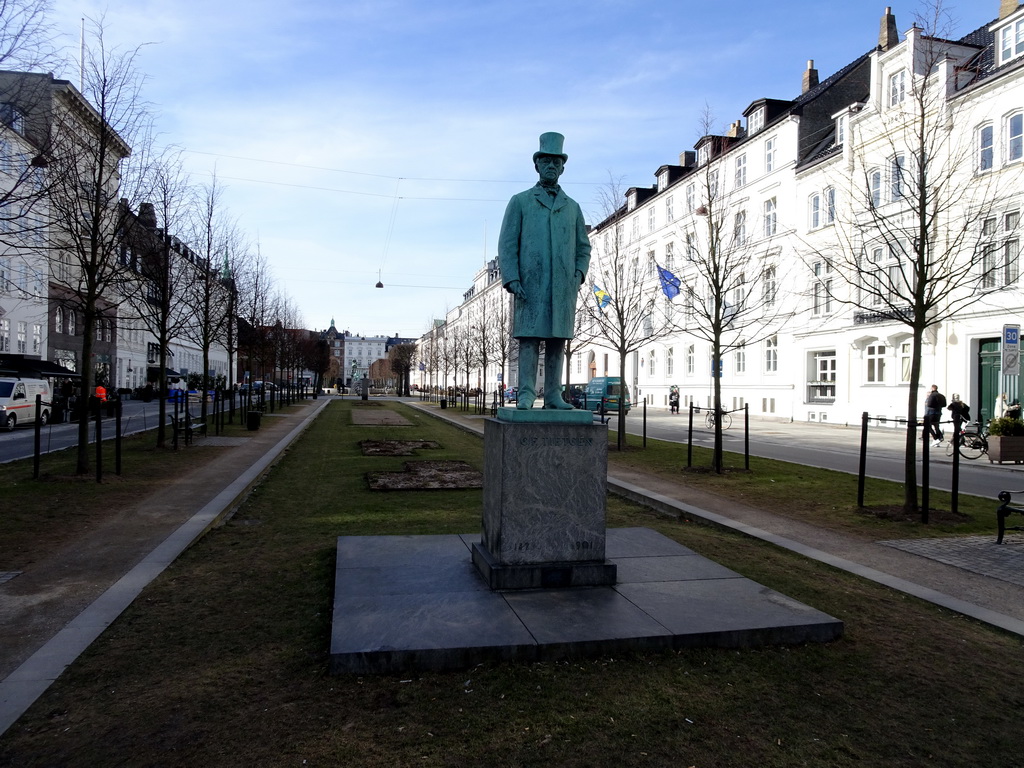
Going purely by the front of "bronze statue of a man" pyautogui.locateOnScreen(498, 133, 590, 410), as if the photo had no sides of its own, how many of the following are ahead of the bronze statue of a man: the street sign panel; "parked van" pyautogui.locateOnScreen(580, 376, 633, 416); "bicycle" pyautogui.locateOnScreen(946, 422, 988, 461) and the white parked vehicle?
0

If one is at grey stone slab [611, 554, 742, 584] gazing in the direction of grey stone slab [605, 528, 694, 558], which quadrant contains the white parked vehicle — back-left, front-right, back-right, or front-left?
front-left

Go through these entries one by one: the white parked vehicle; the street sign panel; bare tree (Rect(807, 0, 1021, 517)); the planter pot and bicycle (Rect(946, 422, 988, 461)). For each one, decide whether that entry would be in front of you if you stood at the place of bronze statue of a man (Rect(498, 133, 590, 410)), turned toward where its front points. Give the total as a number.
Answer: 0

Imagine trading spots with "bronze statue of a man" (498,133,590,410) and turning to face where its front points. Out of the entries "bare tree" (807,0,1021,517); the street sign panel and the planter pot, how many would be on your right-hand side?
0

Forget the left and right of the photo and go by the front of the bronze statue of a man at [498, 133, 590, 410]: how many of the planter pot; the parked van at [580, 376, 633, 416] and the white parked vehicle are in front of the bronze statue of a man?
0

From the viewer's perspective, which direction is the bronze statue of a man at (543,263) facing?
toward the camera

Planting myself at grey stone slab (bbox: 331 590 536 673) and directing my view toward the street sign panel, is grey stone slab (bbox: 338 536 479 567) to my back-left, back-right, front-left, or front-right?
front-left

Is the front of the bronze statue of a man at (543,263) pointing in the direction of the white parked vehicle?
no

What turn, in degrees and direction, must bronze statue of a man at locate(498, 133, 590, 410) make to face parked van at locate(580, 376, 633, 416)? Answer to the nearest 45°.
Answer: approximately 180°

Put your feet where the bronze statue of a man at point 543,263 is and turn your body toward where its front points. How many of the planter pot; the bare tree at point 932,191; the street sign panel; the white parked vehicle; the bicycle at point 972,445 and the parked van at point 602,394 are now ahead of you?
0

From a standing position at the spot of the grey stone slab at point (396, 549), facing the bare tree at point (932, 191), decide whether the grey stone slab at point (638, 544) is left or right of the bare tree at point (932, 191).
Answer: right

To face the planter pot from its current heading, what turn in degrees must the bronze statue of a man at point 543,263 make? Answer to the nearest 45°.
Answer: approximately 135° to its left

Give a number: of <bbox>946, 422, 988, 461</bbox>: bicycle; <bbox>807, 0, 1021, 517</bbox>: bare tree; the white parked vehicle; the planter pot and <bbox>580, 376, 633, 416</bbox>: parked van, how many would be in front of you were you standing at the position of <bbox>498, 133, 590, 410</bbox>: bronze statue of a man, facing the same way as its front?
0
